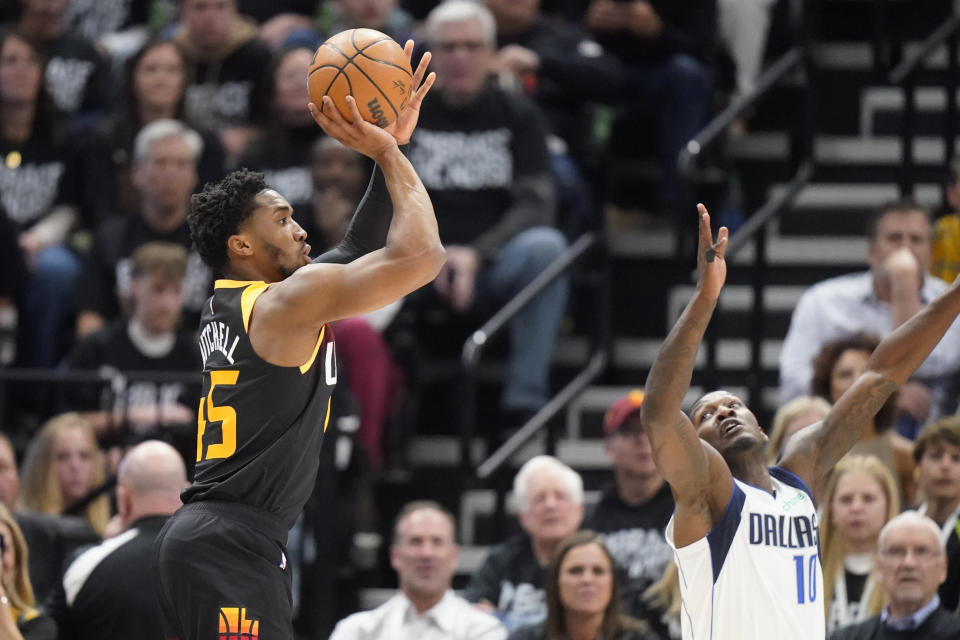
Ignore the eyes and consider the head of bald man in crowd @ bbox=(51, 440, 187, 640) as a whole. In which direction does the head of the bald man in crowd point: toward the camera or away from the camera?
away from the camera

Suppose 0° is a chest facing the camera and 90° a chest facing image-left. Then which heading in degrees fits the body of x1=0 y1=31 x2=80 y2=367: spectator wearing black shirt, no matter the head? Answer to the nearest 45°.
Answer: approximately 0°

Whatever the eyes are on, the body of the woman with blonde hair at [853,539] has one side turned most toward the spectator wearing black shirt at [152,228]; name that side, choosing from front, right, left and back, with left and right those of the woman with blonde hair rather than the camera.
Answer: right

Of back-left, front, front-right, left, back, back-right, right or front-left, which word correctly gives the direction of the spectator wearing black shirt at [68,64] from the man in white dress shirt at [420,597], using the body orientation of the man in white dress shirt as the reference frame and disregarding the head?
back-right

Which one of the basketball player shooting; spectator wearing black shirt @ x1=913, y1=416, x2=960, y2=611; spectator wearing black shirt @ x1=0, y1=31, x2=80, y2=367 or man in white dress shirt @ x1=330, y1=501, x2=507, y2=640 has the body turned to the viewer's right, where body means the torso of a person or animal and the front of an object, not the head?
the basketball player shooting

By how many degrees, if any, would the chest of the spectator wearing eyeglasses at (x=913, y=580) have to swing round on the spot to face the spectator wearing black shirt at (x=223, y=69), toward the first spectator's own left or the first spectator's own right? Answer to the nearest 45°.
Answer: approximately 135° to the first spectator's own right

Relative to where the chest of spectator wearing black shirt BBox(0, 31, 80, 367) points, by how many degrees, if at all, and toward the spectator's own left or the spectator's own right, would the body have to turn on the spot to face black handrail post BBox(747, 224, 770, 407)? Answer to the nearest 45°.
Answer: approximately 45° to the spectator's own left

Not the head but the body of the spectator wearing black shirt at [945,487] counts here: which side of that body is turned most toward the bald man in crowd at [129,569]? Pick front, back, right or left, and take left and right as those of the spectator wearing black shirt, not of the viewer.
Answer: right

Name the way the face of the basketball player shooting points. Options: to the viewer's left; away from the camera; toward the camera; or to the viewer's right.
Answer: to the viewer's right
